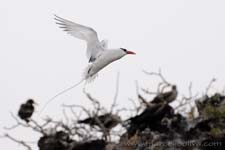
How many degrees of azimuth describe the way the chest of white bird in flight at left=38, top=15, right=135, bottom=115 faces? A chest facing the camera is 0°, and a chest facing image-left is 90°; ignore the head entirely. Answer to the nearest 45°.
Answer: approximately 270°
